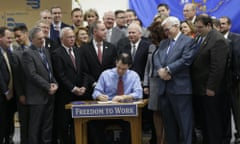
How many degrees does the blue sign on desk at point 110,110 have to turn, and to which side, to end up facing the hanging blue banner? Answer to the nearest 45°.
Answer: approximately 135° to its left

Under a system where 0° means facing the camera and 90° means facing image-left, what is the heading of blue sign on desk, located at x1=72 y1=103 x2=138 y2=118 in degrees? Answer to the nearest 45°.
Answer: approximately 0°
